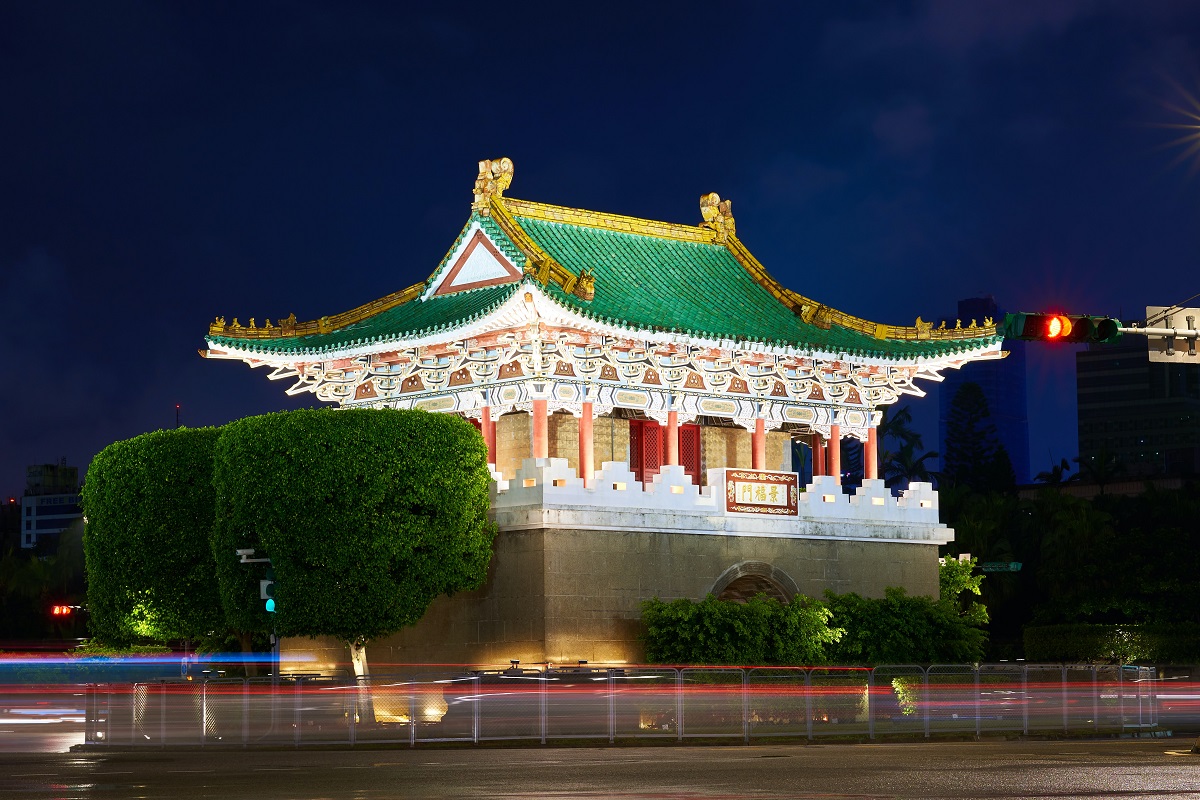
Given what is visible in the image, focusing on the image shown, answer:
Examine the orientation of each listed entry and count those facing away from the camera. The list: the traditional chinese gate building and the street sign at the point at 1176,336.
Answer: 1

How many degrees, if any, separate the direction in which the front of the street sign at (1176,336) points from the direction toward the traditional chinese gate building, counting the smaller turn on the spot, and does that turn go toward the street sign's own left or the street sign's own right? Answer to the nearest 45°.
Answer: approximately 45° to the street sign's own left

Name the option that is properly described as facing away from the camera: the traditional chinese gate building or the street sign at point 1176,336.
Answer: the street sign

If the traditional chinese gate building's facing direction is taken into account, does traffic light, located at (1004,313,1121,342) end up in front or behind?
in front

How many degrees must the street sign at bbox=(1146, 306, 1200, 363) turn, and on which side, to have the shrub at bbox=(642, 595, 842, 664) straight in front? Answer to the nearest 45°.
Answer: approximately 45° to its left

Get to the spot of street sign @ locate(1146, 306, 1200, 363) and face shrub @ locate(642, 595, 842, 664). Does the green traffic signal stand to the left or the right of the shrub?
left

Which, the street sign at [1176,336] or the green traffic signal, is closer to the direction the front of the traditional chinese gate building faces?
the street sign

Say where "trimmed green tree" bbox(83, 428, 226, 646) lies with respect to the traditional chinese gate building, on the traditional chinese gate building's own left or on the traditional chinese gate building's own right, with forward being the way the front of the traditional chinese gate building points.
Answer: on the traditional chinese gate building's own right

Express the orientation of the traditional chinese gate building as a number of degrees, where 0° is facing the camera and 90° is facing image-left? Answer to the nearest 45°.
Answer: approximately 315°

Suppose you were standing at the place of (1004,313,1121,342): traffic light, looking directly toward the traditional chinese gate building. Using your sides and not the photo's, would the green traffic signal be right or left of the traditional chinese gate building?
left

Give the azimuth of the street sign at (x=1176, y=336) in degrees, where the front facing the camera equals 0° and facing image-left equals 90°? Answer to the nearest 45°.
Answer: approximately 180°
